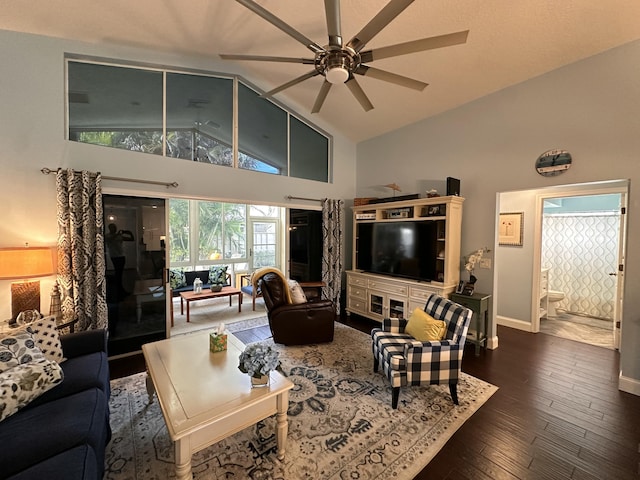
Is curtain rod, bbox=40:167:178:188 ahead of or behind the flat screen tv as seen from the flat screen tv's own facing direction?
ahead

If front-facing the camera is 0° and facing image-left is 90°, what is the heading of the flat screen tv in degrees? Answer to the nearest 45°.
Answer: approximately 45°

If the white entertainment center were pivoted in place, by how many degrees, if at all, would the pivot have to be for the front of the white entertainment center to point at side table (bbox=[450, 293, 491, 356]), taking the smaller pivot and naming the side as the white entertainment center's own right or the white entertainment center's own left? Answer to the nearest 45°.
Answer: approximately 135° to the white entertainment center's own left

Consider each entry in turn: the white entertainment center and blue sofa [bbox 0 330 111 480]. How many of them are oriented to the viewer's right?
1
